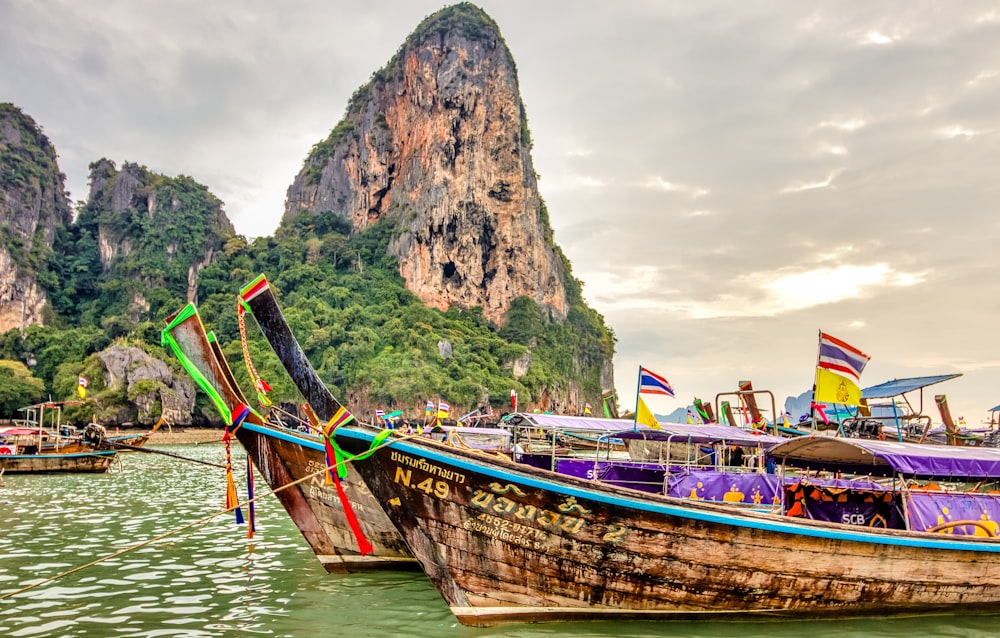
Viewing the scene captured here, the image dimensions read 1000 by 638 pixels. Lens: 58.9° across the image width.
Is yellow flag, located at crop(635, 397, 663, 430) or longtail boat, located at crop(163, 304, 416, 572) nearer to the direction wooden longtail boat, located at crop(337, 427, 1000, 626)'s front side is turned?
the longtail boat

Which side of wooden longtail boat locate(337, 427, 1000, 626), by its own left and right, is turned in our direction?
left

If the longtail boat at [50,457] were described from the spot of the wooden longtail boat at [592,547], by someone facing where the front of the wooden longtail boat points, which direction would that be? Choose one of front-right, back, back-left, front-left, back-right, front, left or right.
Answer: front-right

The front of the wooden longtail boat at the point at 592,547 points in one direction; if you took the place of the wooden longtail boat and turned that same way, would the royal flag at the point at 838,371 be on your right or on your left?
on your right

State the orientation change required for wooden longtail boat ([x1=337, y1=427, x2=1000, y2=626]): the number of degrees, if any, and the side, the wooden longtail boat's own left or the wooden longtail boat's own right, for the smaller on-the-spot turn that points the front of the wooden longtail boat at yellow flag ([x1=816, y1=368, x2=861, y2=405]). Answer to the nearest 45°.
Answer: approximately 135° to the wooden longtail boat's own right

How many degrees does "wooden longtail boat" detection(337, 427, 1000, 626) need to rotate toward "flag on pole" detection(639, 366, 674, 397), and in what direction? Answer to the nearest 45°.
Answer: approximately 90° to its right

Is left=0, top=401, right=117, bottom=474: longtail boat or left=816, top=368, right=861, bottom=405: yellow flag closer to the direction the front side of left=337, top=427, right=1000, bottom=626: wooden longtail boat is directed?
the longtail boat
